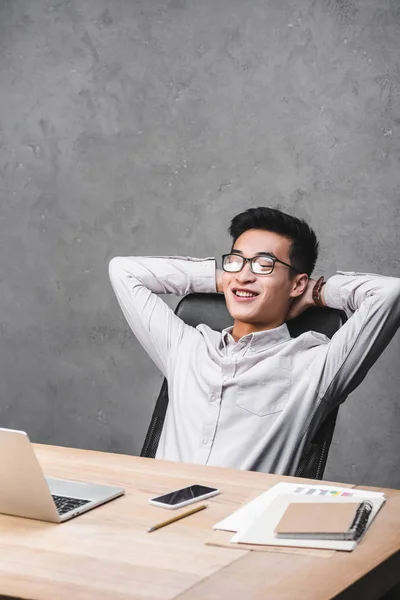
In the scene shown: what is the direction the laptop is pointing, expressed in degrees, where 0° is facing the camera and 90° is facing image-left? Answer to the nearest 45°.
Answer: approximately 225°

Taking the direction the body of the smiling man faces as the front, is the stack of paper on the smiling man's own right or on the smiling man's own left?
on the smiling man's own left

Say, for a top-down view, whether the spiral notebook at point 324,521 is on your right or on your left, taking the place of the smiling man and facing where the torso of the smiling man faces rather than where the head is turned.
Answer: on your left

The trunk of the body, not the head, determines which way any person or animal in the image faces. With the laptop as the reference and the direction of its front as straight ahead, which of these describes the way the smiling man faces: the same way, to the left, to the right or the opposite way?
the opposite way

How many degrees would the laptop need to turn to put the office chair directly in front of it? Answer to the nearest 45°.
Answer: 0° — it already faces it

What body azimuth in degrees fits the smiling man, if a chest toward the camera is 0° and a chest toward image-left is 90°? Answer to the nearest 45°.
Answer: approximately 45°
